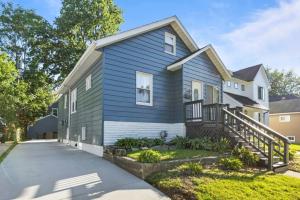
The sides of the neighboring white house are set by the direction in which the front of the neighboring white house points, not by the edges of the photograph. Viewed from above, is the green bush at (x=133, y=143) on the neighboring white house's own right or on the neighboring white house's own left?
on the neighboring white house's own right

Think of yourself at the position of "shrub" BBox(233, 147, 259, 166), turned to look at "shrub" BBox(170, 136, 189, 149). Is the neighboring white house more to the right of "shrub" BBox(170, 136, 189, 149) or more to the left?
right

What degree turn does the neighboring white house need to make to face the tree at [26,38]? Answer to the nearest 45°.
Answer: approximately 135° to its right

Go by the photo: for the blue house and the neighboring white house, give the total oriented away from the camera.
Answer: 0

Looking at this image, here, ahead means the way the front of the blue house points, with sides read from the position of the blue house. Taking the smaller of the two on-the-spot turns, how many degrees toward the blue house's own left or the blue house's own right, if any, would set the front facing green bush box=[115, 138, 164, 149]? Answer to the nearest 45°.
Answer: approximately 45° to the blue house's own right

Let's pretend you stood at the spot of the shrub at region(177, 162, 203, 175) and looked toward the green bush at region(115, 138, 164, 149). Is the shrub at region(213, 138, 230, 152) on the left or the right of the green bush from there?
right

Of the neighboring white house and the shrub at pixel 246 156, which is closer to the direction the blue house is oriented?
the shrub

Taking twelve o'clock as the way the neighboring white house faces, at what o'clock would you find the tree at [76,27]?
The tree is roughly at 4 o'clock from the neighboring white house.

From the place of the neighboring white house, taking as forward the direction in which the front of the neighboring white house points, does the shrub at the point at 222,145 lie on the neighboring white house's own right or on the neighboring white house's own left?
on the neighboring white house's own right

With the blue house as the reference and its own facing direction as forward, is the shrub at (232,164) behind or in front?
in front

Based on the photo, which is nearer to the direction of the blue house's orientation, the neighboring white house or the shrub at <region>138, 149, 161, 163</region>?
the shrub
